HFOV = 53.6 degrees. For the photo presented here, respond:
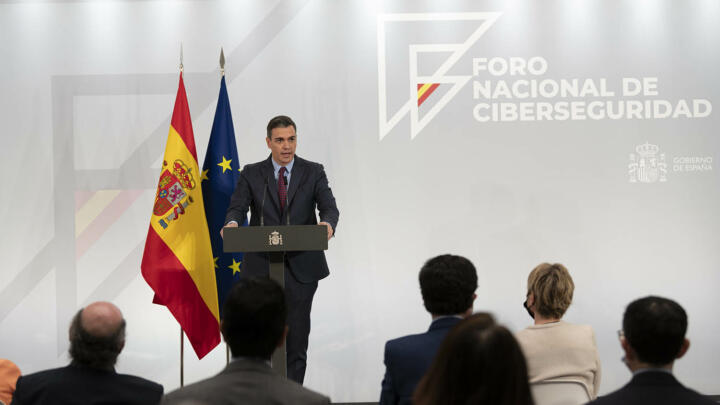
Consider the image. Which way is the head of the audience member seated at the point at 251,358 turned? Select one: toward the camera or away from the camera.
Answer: away from the camera

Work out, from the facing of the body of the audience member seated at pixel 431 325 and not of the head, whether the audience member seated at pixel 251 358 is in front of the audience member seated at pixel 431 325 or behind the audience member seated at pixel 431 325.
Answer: behind

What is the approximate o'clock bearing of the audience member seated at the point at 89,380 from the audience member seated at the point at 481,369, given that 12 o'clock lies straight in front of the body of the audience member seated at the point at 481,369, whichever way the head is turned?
the audience member seated at the point at 89,380 is roughly at 10 o'clock from the audience member seated at the point at 481,369.

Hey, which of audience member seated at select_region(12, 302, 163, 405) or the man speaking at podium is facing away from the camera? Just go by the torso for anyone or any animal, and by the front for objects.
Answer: the audience member seated

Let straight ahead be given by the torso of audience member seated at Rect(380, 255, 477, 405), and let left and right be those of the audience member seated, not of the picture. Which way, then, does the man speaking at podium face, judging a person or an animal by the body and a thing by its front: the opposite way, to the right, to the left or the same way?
the opposite way

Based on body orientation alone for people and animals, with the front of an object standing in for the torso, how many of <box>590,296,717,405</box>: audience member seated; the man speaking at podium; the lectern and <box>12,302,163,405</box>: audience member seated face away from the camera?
2

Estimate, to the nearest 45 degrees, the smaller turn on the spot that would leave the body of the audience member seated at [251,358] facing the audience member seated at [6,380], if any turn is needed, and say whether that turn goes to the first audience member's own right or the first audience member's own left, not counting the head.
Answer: approximately 45° to the first audience member's own left

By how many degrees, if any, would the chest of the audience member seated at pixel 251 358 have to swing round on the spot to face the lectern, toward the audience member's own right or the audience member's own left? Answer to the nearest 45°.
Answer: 0° — they already face it

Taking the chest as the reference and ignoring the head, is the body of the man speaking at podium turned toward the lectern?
yes

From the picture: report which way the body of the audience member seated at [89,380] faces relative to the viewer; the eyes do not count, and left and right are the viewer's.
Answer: facing away from the viewer

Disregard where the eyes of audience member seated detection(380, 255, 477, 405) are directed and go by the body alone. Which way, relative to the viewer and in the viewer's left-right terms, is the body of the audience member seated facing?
facing away from the viewer

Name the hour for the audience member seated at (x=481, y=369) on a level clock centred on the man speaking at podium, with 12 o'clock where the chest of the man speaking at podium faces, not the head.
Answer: The audience member seated is roughly at 12 o'clock from the man speaking at podium.

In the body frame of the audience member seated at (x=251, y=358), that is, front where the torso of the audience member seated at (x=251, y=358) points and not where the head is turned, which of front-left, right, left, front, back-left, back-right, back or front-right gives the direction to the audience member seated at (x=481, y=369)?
back-right

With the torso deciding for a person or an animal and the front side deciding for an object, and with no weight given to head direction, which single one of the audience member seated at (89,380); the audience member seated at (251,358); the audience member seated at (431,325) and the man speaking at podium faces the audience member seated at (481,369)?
the man speaking at podium

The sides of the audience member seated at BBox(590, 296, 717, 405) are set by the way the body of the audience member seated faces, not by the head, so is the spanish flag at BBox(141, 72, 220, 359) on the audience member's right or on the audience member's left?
on the audience member's left

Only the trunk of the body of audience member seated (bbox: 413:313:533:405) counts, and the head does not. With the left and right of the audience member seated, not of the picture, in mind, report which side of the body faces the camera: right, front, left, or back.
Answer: back

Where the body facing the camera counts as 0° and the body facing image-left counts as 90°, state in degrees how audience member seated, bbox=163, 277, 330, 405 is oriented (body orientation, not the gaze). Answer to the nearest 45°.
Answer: approximately 180°

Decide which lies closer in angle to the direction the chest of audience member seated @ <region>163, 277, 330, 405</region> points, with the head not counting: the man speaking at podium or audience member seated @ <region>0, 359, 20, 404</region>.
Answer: the man speaking at podium

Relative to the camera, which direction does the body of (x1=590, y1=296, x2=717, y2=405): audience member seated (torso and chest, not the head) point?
away from the camera

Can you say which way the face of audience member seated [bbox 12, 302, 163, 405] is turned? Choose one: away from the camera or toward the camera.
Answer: away from the camera
